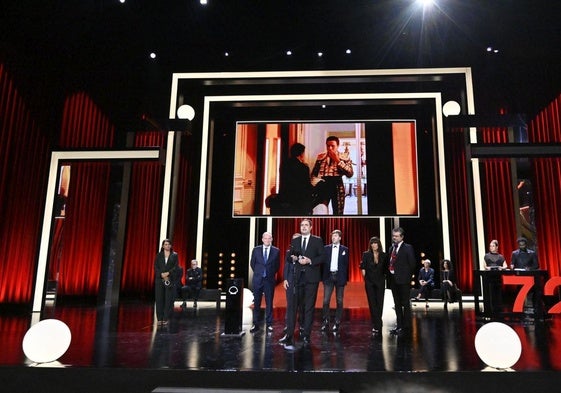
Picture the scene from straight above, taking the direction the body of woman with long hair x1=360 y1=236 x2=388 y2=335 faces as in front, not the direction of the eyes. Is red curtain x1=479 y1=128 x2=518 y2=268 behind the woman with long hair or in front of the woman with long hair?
behind

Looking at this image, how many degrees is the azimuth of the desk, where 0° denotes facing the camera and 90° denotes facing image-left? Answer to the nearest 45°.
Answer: approximately 0°

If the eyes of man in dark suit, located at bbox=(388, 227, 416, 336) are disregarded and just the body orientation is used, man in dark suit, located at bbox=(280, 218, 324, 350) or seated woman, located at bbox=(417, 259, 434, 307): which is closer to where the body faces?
the man in dark suit

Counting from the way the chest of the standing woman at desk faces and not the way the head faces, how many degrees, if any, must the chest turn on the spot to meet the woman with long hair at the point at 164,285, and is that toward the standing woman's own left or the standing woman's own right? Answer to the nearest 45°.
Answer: approximately 45° to the standing woman's own right

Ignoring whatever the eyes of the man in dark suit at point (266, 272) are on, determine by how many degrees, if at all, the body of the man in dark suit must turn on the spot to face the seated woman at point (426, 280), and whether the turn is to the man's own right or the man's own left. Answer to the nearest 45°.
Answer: approximately 135° to the man's own left

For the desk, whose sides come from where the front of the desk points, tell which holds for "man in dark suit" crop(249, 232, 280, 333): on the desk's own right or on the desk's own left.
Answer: on the desk's own right

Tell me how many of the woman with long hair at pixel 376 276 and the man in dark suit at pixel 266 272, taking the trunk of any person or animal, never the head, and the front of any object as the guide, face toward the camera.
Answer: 2
